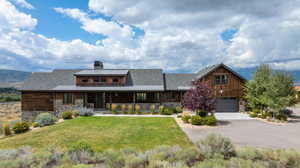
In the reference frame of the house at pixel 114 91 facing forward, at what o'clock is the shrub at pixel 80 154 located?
The shrub is roughly at 12 o'clock from the house.

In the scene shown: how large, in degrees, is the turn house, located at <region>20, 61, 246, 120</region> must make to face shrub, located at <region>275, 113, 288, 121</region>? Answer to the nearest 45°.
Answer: approximately 45° to its left

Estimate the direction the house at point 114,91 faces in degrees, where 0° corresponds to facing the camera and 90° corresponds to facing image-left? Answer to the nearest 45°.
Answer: approximately 0°
